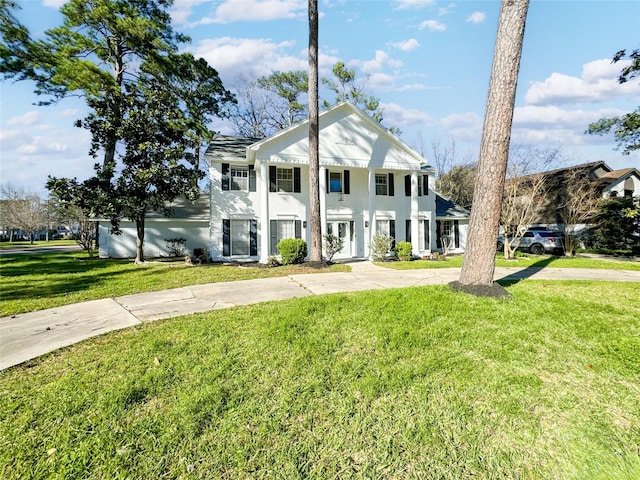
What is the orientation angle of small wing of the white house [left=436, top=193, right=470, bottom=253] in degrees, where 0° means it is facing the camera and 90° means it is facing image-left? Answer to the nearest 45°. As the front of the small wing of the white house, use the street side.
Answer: approximately 0°

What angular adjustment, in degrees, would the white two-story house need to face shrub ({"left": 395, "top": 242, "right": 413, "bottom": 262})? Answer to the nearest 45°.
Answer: approximately 90° to its left

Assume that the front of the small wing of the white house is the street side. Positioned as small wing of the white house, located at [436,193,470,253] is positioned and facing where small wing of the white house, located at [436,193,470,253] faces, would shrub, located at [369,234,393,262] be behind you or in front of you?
in front

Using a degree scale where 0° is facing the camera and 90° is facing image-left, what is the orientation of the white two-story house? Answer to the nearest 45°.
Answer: approximately 0°

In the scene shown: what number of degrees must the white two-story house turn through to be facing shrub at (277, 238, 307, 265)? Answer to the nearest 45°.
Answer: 0° — it already faces it

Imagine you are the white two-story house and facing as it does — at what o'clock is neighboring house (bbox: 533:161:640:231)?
The neighboring house is roughly at 8 o'clock from the white two-story house.
